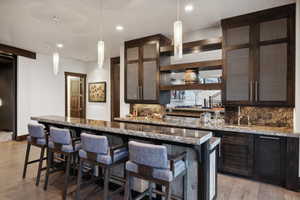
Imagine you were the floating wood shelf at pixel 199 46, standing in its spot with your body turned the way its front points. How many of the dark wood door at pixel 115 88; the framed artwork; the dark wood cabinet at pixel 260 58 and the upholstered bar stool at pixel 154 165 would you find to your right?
2

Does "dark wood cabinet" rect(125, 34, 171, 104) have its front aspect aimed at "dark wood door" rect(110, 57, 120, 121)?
no

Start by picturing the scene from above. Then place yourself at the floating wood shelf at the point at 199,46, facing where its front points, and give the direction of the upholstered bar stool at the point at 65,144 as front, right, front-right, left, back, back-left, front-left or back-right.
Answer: front

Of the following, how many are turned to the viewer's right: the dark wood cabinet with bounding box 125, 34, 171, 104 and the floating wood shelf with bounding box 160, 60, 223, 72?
0

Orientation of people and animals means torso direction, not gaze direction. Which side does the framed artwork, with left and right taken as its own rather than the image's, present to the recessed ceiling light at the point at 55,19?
front

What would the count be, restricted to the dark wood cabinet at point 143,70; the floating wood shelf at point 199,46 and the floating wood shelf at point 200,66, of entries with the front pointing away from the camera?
0

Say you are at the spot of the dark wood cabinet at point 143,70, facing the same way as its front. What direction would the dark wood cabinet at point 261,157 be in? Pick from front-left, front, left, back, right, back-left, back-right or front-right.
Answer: left

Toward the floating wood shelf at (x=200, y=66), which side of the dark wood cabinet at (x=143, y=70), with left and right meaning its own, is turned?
left

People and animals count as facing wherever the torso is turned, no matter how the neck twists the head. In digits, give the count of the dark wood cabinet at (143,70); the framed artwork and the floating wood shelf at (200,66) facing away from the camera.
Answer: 0

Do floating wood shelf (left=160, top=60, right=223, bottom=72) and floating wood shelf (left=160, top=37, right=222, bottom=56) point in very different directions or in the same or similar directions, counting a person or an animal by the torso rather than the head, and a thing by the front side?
same or similar directions

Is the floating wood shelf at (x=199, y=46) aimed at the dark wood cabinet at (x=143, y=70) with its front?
no

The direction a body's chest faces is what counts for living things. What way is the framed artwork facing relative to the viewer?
toward the camera

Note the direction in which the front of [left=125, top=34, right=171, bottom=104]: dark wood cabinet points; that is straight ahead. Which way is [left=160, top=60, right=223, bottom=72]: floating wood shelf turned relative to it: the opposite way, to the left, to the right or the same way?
the same way

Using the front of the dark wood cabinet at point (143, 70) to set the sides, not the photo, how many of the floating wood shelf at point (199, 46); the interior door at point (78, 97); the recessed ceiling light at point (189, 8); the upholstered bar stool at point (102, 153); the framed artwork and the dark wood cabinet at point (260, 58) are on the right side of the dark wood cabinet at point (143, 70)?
2

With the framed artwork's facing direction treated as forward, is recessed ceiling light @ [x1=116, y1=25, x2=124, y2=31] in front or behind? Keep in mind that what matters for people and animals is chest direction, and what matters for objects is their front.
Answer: in front

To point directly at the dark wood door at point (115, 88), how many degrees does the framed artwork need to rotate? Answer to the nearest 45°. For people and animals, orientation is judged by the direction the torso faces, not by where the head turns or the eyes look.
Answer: approximately 45° to its left

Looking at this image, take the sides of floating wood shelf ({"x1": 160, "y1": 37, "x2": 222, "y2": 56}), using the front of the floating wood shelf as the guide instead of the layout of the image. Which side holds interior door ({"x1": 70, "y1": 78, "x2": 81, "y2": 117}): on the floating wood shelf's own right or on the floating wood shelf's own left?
on the floating wood shelf's own right

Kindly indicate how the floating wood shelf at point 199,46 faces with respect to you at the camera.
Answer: facing the viewer and to the left of the viewer

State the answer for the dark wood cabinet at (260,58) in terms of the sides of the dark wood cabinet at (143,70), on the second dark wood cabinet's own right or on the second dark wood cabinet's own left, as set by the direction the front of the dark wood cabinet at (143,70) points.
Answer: on the second dark wood cabinet's own left
